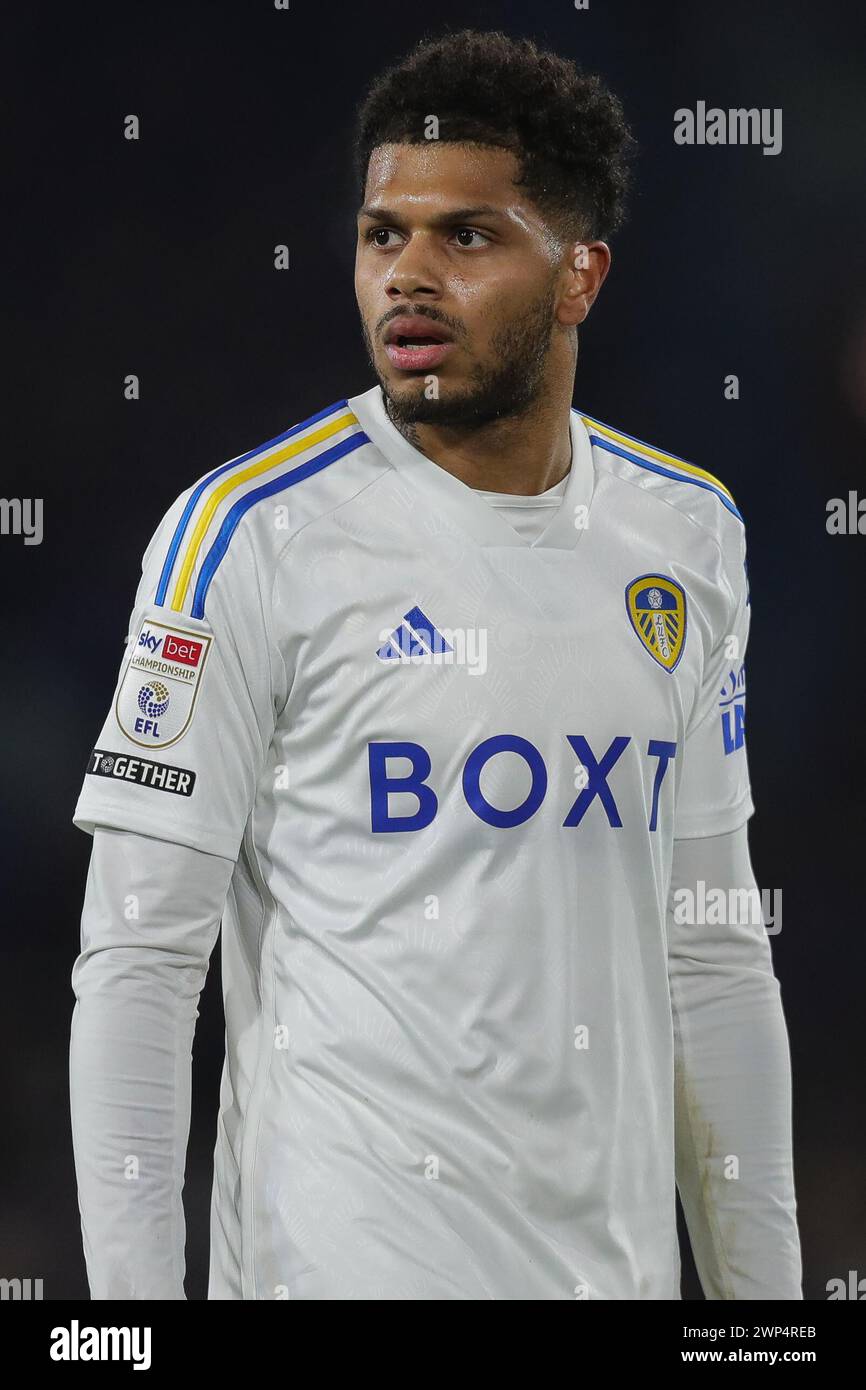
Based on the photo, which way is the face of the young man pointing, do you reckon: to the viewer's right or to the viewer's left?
to the viewer's left

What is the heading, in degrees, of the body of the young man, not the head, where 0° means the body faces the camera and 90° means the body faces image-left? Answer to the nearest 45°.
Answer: approximately 315°
